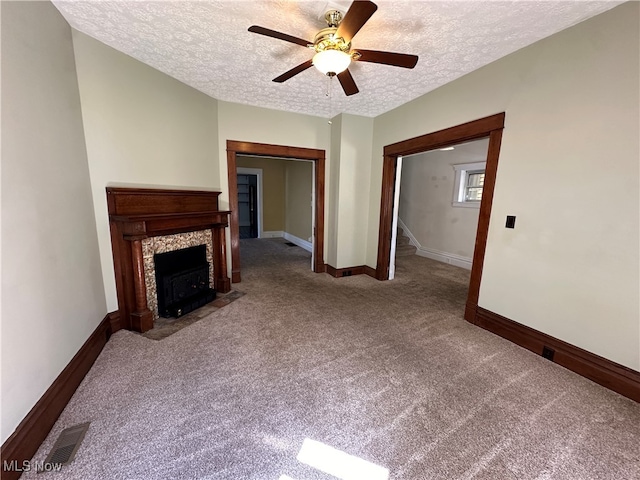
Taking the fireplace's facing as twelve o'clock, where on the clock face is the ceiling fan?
The ceiling fan is roughly at 12 o'clock from the fireplace.

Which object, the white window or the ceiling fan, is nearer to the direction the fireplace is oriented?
the ceiling fan

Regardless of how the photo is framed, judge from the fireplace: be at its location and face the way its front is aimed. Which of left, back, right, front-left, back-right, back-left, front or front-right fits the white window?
front-left

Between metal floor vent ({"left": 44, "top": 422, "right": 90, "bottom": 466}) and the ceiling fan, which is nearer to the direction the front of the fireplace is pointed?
the ceiling fan

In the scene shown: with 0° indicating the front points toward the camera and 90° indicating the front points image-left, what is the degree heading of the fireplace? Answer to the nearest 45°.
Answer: approximately 315°

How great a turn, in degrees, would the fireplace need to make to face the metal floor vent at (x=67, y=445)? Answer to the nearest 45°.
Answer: approximately 45° to its right
